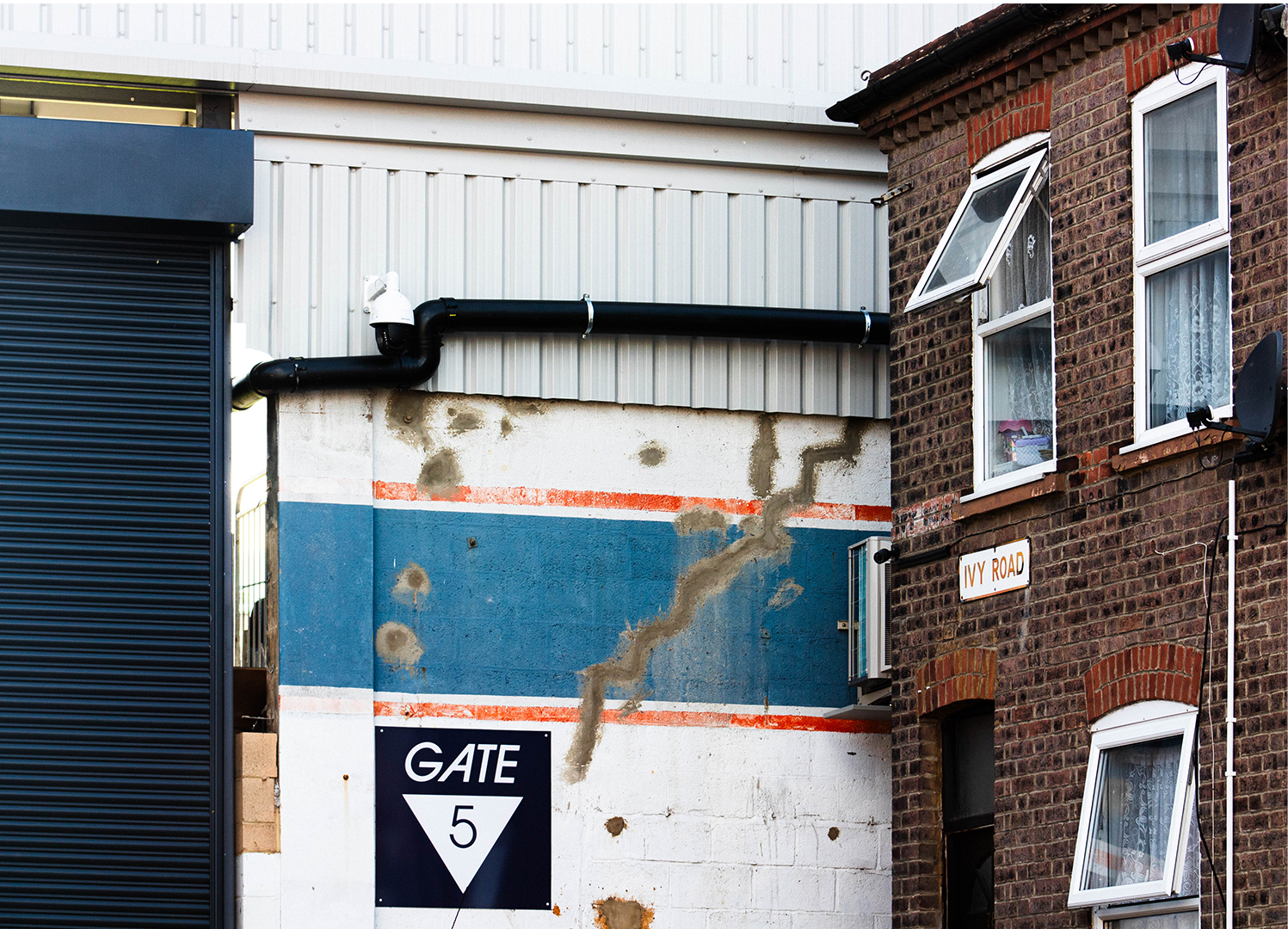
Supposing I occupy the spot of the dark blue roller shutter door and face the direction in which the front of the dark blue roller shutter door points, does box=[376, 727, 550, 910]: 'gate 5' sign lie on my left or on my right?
on my left

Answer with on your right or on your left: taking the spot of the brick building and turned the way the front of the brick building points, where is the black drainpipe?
on your right

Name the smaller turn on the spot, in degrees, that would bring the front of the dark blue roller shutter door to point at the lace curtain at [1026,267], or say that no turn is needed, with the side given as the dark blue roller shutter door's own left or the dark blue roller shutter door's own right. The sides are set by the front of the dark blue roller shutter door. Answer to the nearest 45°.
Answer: approximately 45° to the dark blue roller shutter door's own left

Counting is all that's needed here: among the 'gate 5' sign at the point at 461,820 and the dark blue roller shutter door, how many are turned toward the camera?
2

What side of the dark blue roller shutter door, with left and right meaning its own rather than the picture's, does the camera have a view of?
front

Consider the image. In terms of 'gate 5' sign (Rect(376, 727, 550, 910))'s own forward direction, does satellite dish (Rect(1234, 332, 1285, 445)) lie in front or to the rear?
in front

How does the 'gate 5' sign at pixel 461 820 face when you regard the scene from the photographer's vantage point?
facing the viewer

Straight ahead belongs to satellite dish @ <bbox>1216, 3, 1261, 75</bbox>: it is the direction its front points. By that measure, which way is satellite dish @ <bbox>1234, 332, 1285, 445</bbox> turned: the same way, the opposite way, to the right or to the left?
the same way
